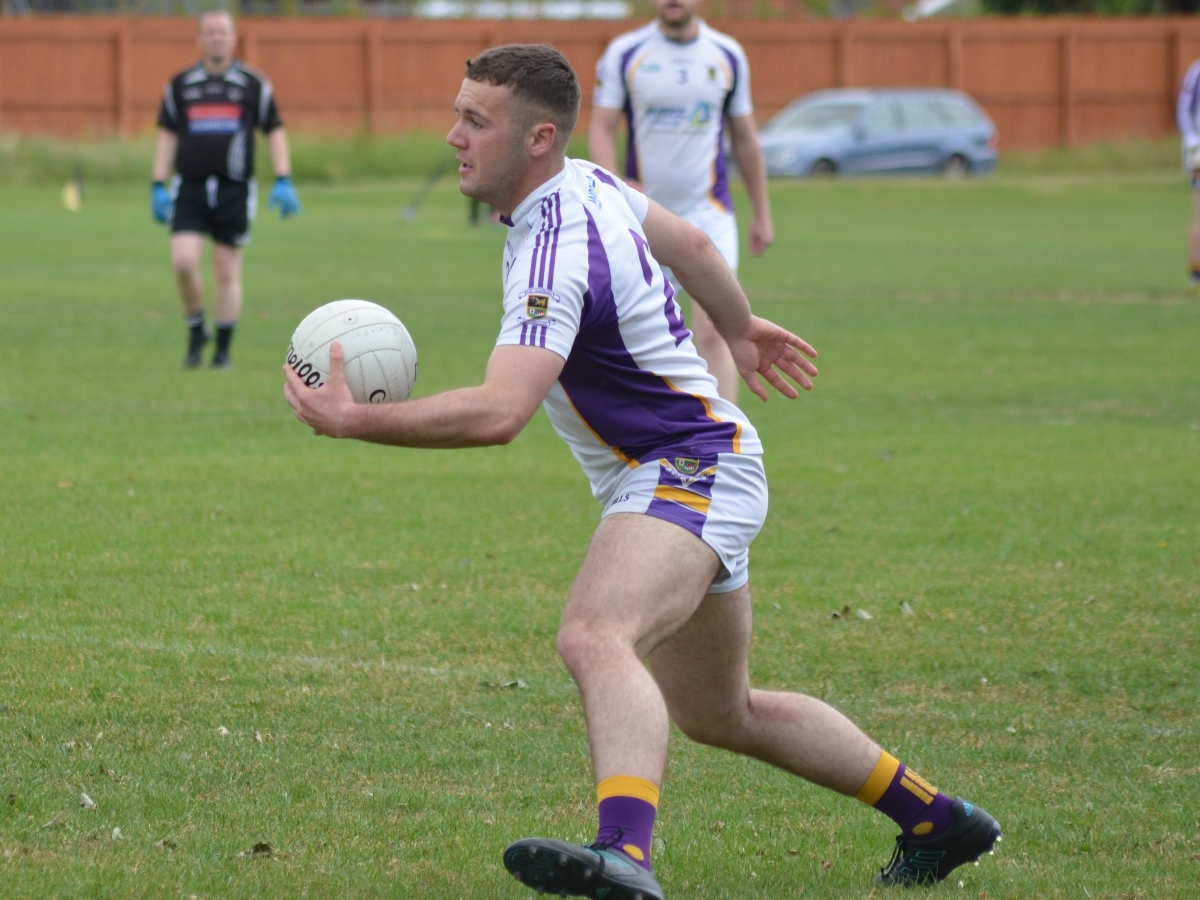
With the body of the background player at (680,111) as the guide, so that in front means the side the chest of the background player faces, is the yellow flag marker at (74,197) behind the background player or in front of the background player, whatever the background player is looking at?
behind

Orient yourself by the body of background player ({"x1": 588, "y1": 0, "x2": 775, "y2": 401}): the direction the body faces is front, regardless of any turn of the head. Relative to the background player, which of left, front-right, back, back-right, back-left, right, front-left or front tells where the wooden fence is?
back

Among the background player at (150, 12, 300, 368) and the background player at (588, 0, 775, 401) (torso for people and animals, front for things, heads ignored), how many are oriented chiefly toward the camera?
2

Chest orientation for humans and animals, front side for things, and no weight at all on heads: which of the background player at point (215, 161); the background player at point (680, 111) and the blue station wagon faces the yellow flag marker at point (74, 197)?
the blue station wagon

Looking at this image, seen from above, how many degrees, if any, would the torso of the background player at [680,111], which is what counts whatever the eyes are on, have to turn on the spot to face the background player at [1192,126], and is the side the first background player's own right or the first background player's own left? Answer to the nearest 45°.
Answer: approximately 135° to the first background player's own left

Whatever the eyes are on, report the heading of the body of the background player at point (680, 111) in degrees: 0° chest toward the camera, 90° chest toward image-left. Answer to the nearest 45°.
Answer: approximately 0°
